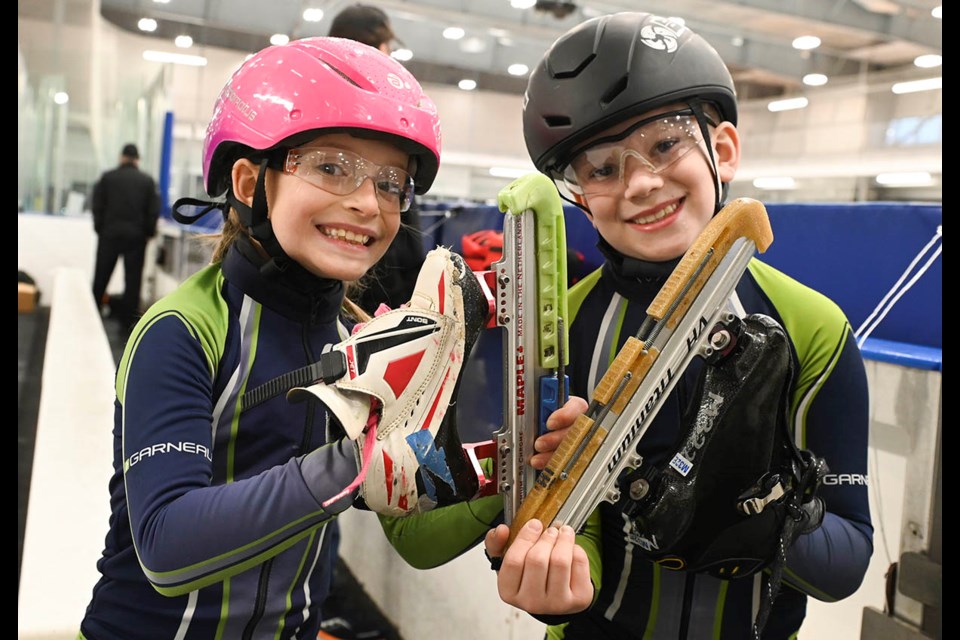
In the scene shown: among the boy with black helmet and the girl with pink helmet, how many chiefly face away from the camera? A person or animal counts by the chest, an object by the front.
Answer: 0

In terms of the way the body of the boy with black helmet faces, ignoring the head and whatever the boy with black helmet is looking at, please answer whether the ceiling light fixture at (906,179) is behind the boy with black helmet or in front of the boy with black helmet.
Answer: behind

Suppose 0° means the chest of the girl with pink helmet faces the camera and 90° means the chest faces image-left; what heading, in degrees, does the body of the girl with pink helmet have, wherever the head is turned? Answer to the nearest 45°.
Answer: approximately 315°

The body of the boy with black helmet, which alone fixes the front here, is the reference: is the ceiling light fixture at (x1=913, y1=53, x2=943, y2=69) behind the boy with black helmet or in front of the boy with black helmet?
behind

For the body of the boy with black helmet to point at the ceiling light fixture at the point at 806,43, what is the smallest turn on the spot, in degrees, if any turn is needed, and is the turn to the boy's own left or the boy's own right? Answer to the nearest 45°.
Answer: approximately 135° to the boy's own right

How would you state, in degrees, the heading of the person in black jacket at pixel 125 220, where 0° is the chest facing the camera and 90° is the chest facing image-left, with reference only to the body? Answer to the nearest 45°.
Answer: approximately 180°

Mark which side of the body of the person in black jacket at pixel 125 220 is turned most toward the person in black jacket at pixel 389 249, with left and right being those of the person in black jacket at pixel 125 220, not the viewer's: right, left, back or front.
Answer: back

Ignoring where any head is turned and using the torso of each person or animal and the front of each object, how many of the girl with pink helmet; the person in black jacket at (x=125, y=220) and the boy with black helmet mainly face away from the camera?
1

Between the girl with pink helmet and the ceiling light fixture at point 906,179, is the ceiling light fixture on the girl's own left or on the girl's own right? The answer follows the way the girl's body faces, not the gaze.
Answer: on the girl's own left
